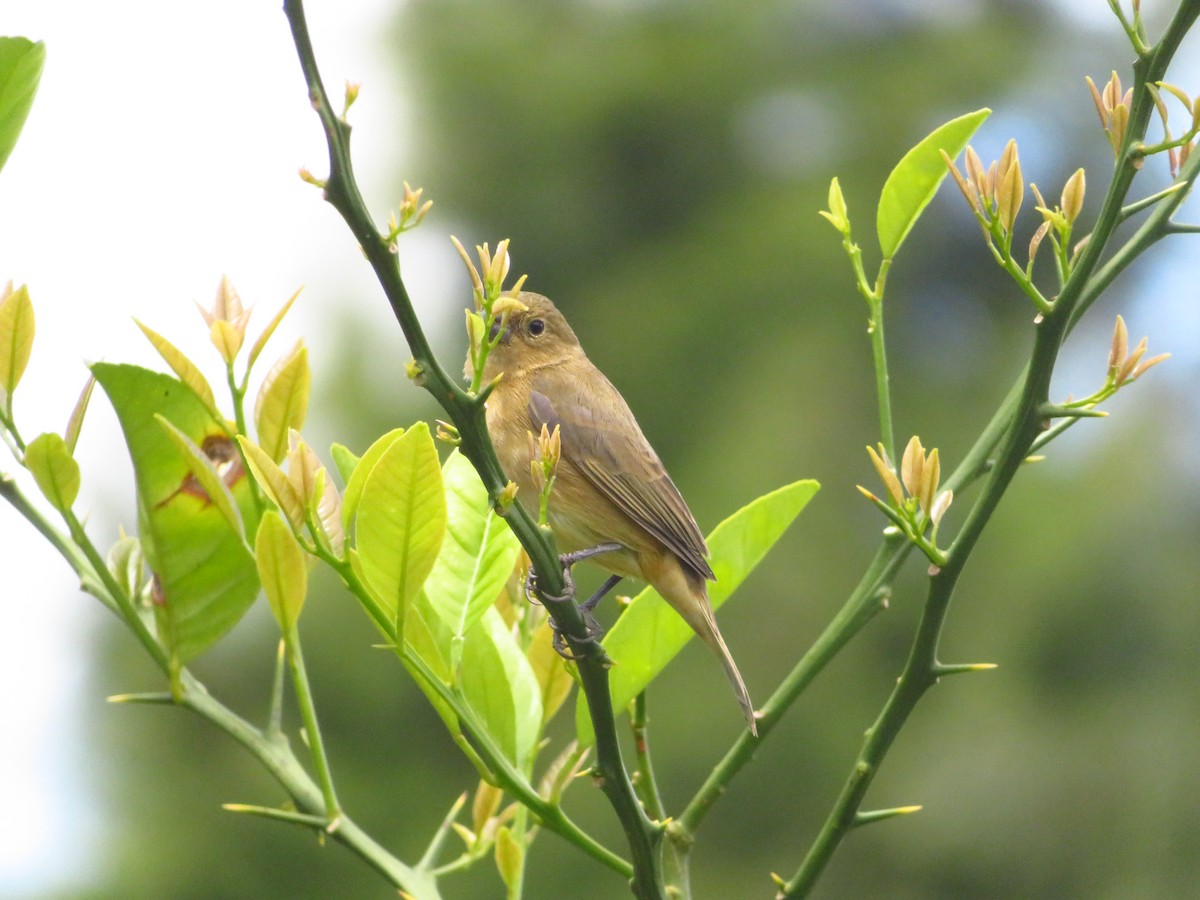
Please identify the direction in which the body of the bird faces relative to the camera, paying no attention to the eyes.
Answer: to the viewer's left

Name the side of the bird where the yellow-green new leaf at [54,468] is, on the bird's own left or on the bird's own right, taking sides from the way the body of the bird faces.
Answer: on the bird's own right

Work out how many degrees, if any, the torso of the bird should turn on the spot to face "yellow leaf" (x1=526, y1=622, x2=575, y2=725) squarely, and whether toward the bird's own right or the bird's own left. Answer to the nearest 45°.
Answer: approximately 45° to the bird's own right

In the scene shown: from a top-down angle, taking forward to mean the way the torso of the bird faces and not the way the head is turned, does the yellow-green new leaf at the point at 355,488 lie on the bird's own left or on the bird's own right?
on the bird's own left
